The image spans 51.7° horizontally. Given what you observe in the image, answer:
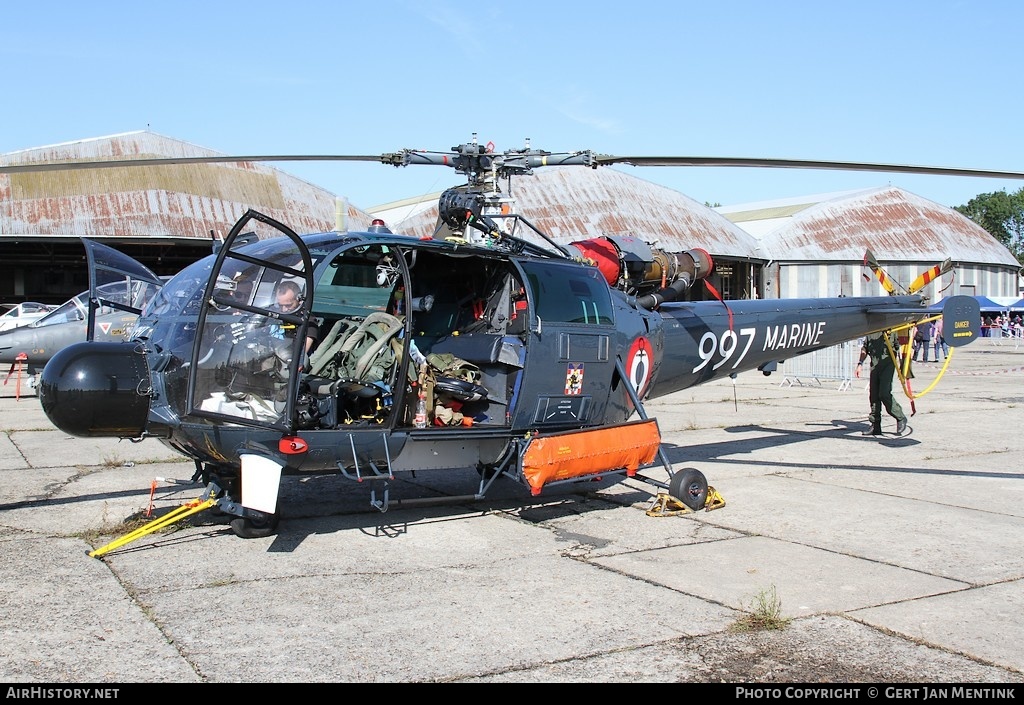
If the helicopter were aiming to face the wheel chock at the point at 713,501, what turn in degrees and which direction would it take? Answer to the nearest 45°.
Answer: approximately 135° to its left

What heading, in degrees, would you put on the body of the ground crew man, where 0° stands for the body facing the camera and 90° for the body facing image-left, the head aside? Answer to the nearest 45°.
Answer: approximately 90°

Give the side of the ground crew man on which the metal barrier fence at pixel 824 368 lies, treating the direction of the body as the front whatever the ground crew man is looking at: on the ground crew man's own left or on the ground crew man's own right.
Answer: on the ground crew man's own right

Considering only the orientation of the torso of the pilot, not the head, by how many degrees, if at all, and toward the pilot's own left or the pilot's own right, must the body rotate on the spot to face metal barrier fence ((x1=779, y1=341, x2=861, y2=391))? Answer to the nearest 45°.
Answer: approximately 180°

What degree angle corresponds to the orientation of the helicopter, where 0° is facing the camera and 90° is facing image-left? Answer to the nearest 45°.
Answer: approximately 45°

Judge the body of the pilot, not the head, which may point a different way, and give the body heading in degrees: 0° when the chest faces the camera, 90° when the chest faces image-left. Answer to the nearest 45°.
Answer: approximately 45°

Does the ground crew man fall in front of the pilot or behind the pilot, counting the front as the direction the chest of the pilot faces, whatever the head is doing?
behind

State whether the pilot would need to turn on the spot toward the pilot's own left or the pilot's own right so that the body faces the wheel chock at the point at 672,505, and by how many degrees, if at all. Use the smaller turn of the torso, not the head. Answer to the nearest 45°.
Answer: approximately 135° to the pilot's own left
